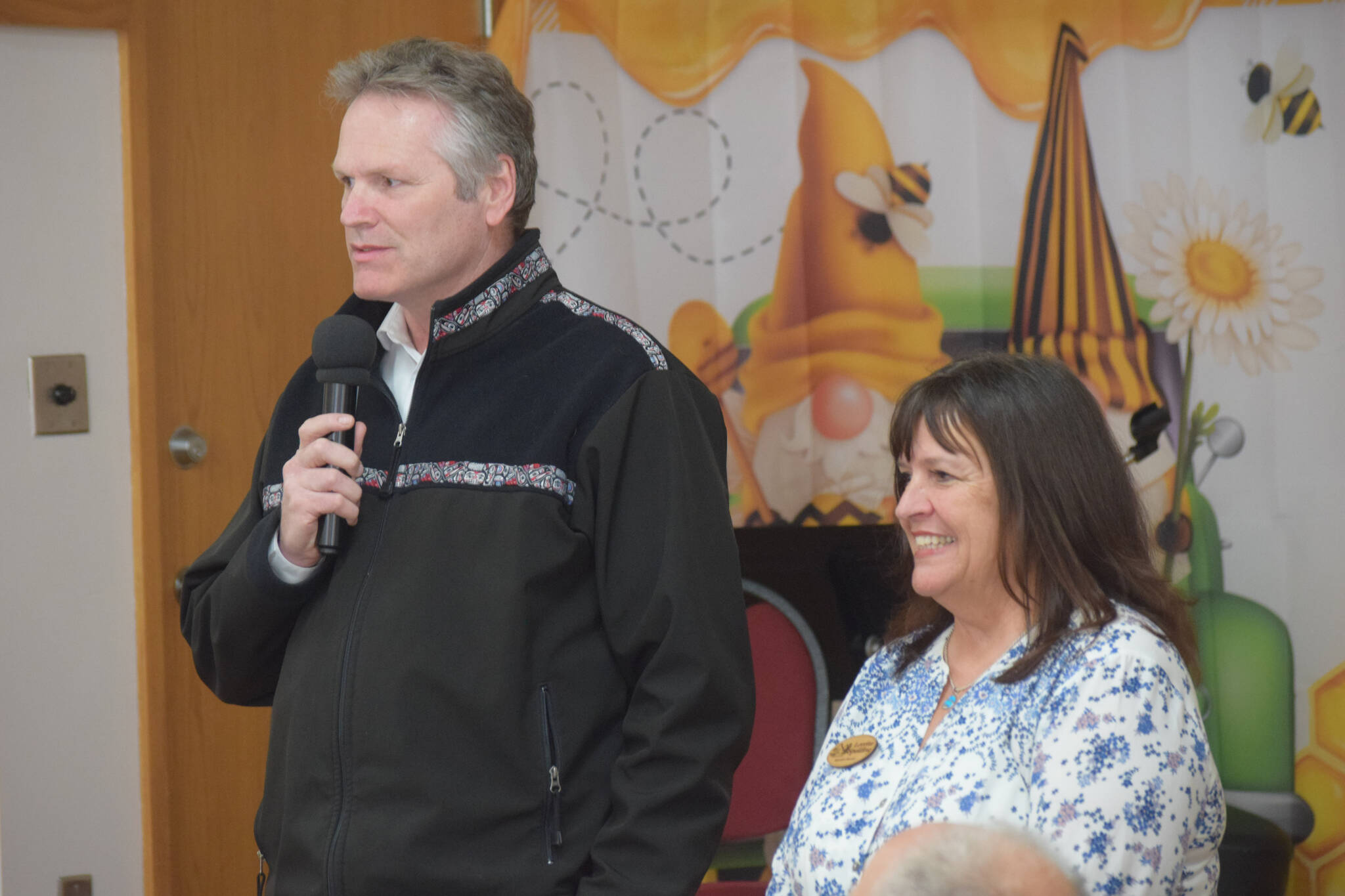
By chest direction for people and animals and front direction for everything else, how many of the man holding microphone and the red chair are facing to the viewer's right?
0

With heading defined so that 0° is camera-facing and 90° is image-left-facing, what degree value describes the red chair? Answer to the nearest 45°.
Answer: approximately 45°

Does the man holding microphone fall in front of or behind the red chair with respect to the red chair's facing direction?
in front

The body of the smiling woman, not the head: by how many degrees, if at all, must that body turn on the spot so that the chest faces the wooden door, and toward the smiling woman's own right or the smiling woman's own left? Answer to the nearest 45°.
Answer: approximately 90° to the smiling woman's own right

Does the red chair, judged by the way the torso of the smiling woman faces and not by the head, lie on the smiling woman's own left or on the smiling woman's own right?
on the smiling woman's own right

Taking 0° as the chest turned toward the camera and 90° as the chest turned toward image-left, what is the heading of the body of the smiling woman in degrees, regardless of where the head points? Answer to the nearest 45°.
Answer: approximately 45°

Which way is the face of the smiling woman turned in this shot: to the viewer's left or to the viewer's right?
to the viewer's left

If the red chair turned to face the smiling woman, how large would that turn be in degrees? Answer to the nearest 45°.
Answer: approximately 45° to its left
